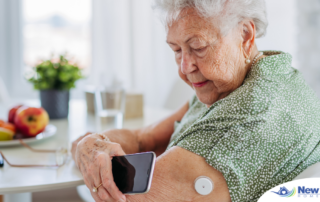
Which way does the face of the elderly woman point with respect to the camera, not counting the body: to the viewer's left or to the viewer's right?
to the viewer's left

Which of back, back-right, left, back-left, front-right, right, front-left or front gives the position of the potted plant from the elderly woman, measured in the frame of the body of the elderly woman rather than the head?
front-right

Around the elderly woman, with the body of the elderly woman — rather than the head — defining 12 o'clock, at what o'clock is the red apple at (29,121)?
The red apple is roughly at 1 o'clock from the elderly woman.

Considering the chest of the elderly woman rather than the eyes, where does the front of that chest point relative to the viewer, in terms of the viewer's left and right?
facing to the left of the viewer

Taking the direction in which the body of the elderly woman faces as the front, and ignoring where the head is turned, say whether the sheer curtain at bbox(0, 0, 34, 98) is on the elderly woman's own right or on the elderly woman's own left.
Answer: on the elderly woman's own right

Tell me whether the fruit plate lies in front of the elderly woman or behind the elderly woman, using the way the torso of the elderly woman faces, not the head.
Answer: in front
